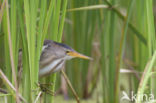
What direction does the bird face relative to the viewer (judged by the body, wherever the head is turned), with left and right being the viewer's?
facing to the right of the viewer
